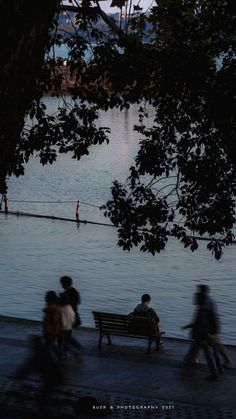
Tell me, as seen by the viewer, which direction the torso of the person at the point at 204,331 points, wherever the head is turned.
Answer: to the viewer's left

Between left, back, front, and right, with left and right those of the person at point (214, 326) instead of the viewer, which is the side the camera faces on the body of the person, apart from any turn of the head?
left

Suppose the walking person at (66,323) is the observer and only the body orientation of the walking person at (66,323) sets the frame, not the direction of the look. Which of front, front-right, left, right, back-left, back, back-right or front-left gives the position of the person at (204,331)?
back

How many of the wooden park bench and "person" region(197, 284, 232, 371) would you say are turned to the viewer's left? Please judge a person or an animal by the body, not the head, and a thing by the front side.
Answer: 1

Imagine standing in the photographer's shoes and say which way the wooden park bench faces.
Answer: facing away from the viewer and to the right of the viewer

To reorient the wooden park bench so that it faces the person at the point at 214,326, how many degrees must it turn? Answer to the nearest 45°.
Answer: approximately 90° to its right

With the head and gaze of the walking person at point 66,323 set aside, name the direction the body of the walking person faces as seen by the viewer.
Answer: to the viewer's left

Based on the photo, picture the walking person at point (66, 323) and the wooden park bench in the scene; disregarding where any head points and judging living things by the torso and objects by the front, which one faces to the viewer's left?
the walking person

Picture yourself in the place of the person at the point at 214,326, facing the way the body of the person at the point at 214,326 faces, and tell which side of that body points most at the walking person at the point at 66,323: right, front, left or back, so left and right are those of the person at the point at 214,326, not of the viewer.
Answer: front

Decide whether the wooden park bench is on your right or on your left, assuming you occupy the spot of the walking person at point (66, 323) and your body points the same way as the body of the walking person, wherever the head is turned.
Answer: on your right

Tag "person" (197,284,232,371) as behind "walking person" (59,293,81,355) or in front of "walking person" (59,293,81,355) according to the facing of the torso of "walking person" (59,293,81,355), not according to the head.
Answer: behind
